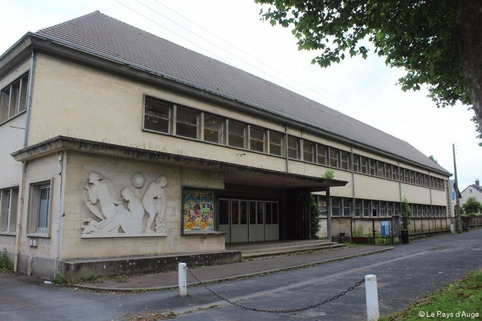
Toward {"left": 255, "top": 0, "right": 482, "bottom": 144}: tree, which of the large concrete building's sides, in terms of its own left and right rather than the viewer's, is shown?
front

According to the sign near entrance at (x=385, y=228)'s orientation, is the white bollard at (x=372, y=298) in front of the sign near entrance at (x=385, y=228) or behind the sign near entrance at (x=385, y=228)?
in front

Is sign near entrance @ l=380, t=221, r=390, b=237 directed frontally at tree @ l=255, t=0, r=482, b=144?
yes

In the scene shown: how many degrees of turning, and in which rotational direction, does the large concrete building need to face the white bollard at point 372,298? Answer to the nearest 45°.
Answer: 0° — it already faces it

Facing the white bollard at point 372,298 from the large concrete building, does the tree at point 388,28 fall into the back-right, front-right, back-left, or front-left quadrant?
front-left

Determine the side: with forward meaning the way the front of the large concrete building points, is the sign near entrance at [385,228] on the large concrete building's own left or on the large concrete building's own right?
on the large concrete building's own left

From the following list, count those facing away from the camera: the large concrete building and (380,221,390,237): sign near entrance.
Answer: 0

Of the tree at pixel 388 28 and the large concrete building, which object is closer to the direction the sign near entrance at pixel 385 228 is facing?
the tree

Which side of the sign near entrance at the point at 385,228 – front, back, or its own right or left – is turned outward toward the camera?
front
